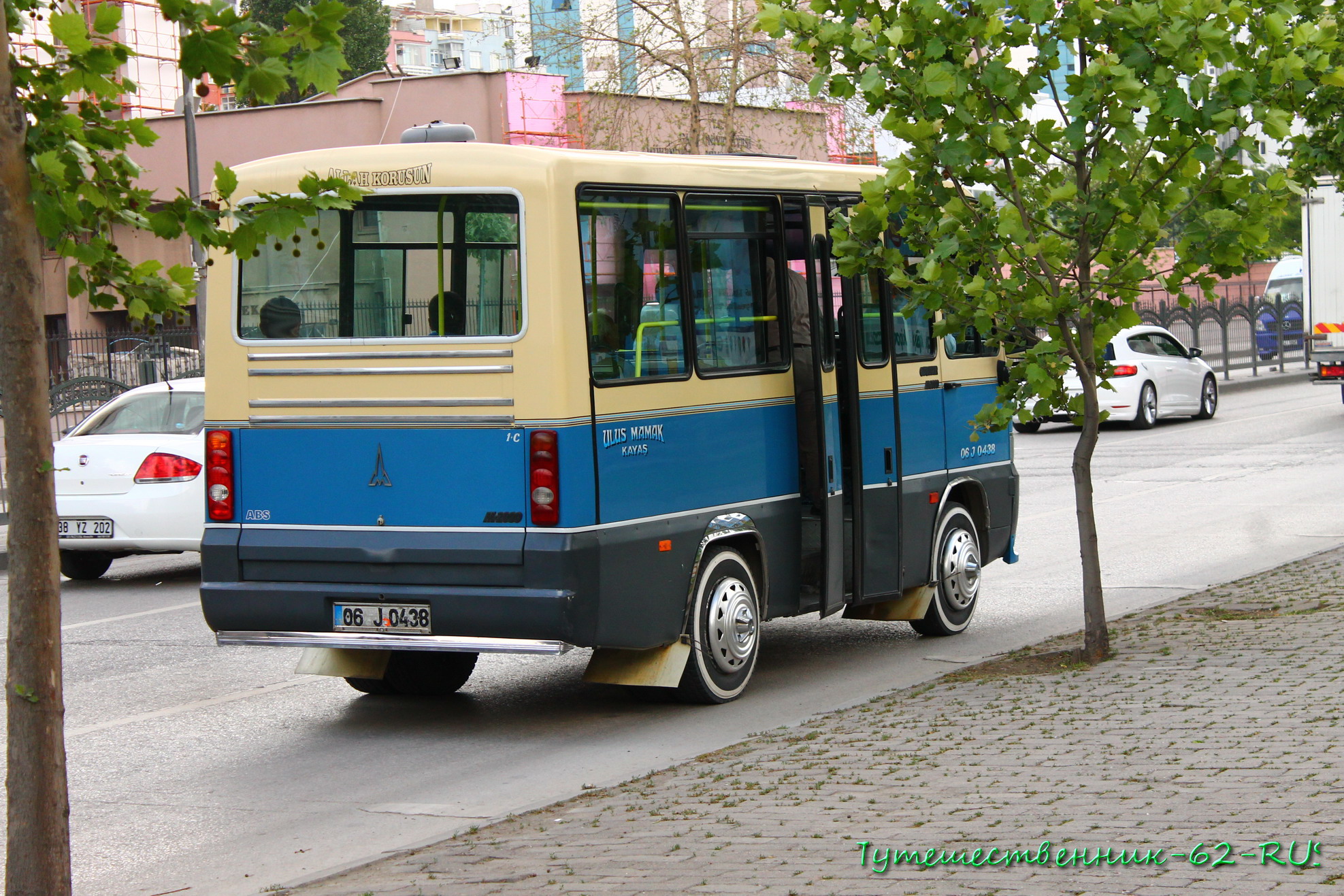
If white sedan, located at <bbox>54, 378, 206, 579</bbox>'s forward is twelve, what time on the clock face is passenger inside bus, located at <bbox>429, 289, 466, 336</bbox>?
The passenger inside bus is roughly at 4 o'clock from the white sedan.

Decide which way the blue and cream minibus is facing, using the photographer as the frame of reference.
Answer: facing away from the viewer and to the right of the viewer

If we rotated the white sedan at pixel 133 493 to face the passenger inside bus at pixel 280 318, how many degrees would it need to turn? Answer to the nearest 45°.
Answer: approximately 135° to its right

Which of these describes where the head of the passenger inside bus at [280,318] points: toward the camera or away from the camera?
away from the camera

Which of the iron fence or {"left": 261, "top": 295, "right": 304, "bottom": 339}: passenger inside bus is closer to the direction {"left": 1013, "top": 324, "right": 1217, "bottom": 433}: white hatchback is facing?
the iron fence

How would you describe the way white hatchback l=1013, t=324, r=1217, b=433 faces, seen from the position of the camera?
facing away from the viewer and to the right of the viewer

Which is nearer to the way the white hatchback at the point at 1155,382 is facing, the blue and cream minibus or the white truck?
the white truck

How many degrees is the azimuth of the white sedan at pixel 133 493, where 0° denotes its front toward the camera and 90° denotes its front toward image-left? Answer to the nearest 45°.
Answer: approximately 225°
